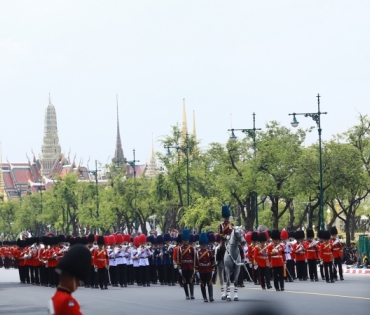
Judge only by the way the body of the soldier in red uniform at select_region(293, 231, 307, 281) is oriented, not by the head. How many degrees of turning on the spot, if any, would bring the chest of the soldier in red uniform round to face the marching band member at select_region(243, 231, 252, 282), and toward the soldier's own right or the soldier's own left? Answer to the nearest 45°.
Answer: approximately 90° to the soldier's own right

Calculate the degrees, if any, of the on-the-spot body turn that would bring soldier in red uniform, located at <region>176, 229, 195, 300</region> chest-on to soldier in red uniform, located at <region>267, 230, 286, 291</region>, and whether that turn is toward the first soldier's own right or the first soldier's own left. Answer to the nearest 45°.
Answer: approximately 135° to the first soldier's own left

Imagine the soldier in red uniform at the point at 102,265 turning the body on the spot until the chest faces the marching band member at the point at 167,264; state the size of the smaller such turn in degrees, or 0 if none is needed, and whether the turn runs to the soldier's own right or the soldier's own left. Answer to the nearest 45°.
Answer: approximately 135° to the soldier's own left

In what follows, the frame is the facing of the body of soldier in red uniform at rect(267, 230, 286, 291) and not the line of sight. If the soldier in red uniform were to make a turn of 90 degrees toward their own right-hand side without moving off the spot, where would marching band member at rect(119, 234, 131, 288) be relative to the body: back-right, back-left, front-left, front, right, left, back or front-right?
front-right
